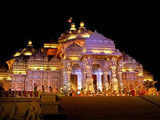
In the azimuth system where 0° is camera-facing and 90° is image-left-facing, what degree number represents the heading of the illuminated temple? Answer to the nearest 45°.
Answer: approximately 315°
